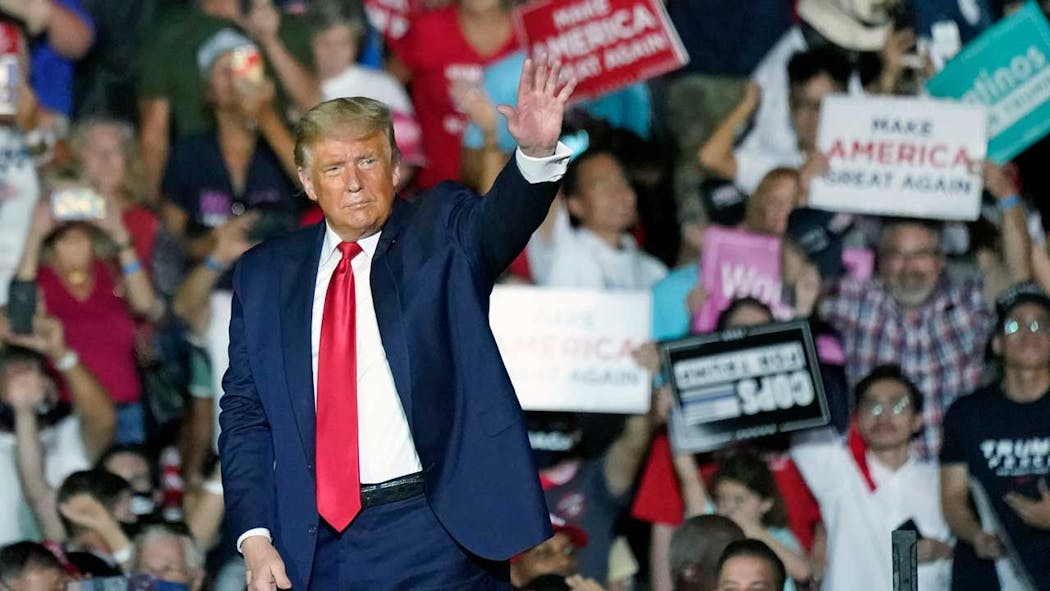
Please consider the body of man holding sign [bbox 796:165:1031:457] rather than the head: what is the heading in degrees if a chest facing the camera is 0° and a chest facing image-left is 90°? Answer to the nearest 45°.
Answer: approximately 0°

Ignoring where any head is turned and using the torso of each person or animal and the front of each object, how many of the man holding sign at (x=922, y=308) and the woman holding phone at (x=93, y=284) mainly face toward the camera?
2

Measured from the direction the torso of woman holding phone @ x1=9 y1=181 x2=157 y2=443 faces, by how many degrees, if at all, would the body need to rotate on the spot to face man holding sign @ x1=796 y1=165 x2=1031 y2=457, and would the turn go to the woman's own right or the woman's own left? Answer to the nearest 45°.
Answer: approximately 90° to the woman's own left

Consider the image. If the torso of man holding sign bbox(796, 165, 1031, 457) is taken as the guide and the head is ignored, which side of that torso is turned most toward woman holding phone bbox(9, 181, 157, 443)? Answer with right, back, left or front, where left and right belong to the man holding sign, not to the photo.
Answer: right
